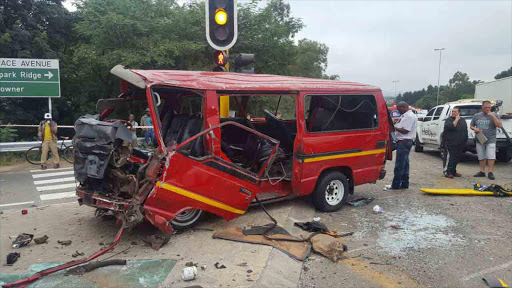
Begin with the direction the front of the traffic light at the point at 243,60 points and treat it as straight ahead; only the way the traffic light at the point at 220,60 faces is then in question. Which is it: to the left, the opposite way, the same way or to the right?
to the right

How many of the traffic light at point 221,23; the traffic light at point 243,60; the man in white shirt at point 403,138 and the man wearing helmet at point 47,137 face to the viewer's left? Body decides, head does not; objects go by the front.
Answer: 1

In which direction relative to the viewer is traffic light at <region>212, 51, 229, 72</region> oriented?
toward the camera

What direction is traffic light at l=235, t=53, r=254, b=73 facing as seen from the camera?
to the viewer's right

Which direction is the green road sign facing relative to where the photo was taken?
toward the camera

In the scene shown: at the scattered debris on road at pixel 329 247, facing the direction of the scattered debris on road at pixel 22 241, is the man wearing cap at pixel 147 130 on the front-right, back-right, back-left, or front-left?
front-right

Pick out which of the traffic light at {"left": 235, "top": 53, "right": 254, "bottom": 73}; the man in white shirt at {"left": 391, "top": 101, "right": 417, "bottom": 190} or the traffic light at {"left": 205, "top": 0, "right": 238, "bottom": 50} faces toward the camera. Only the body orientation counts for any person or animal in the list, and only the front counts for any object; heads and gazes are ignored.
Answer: the traffic light at {"left": 205, "top": 0, "right": 238, "bottom": 50}

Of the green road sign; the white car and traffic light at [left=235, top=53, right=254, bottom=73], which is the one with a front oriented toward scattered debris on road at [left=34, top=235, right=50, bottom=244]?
the green road sign

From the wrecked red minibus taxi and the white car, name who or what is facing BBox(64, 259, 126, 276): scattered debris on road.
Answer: the wrecked red minibus taxi

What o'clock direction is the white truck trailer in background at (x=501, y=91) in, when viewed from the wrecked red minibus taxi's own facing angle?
The white truck trailer in background is roughly at 6 o'clock from the wrecked red minibus taxi.

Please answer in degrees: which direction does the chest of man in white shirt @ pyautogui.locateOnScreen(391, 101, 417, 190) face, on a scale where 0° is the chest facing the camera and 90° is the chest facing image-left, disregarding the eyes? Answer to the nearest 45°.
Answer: approximately 90°

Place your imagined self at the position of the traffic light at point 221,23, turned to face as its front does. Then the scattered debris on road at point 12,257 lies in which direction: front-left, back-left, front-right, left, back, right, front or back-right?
front-right

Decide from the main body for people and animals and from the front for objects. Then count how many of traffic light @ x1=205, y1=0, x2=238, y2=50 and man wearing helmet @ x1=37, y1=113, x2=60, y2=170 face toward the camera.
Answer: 2
